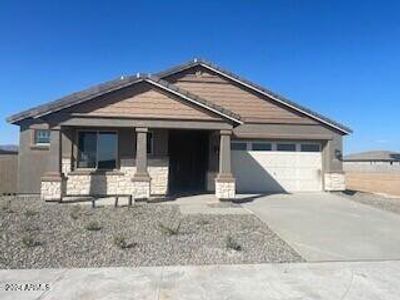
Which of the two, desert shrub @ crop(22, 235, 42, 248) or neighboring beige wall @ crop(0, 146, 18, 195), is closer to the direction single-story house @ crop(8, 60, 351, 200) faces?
the desert shrub

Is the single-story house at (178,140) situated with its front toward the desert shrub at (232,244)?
yes

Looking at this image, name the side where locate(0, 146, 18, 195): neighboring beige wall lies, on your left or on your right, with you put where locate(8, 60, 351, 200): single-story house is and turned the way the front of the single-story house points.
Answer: on your right

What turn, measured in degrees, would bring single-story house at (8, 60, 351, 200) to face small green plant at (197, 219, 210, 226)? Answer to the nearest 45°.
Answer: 0° — it already faces it

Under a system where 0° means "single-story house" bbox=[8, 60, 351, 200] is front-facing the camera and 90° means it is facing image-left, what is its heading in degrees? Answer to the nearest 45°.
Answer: approximately 0°

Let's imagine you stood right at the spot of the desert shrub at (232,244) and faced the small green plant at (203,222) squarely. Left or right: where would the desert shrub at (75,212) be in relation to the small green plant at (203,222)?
left

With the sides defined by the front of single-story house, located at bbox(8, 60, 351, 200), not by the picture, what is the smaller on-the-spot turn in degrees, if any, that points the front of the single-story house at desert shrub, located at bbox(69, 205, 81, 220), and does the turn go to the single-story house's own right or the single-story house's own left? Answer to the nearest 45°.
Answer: approximately 45° to the single-story house's own right

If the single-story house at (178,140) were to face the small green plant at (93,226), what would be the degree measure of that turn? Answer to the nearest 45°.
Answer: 0° — it already faces it

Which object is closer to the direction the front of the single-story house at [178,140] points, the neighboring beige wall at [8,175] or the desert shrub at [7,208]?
the desert shrub

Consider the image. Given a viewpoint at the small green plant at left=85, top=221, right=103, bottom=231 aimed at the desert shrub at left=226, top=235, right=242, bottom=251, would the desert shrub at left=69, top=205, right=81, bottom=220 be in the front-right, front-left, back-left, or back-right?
back-left

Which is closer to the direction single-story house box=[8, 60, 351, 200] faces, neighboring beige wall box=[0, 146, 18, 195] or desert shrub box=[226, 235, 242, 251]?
the desert shrub
